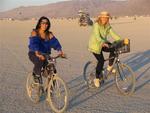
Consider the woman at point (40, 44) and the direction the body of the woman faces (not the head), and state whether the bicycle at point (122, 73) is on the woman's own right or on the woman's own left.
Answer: on the woman's own left

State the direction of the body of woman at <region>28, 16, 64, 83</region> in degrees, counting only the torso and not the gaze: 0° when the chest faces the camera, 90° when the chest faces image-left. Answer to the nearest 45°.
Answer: approximately 315°

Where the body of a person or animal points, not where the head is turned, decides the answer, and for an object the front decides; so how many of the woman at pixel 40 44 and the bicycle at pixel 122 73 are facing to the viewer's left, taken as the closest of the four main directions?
0

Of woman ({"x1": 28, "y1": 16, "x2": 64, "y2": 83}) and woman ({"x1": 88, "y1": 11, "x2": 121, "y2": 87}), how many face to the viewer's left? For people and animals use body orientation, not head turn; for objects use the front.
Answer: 0

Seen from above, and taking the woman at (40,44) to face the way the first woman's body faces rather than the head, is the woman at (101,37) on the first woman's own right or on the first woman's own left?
on the first woman's own left

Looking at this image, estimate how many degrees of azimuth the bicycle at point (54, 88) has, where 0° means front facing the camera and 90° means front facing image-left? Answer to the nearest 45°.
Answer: approximately 315°

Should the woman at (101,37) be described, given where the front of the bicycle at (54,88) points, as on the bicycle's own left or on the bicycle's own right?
on the bicycle's own left

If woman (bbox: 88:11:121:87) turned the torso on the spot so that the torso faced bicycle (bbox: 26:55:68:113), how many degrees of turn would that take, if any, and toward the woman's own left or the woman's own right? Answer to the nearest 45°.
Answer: approximately 90° to the woman's own right

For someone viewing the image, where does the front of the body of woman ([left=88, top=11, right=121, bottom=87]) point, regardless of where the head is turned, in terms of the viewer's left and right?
facing the viewer and to the right of the viewer
